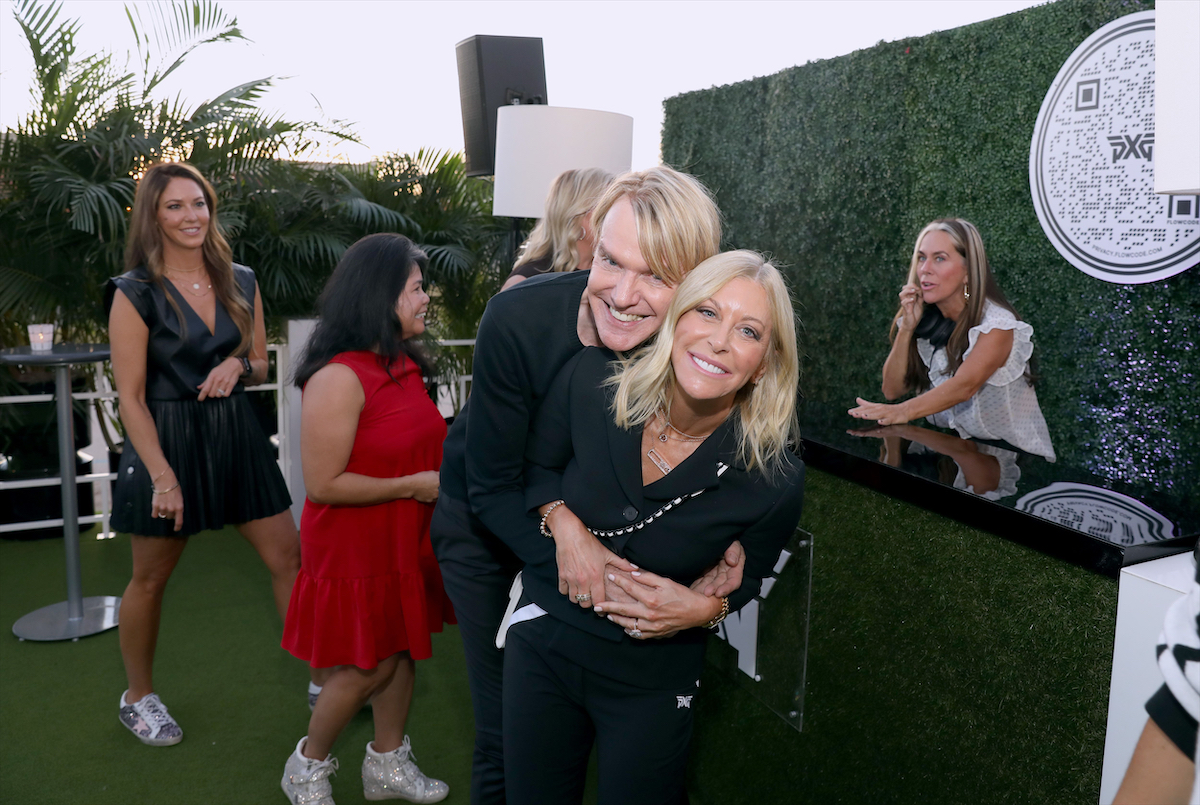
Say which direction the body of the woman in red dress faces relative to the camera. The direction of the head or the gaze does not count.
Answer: to the viewer's right

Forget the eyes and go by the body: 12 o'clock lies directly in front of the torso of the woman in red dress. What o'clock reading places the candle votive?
The candle votive is roughly at 8 o'clock from the woman in red dress.

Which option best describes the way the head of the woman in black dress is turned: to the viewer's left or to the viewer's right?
to the viewer's right

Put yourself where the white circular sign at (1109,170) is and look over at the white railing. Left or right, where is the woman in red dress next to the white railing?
left

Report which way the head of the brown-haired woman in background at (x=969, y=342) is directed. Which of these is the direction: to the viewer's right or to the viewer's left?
to the viewer's left

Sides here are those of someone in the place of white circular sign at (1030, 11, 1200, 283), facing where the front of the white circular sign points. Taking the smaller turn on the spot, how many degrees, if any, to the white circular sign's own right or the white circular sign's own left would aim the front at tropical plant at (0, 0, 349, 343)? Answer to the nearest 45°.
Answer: approximately 45° to the white circular sign's own right

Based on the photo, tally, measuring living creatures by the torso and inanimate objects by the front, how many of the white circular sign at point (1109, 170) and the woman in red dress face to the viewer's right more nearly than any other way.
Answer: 1

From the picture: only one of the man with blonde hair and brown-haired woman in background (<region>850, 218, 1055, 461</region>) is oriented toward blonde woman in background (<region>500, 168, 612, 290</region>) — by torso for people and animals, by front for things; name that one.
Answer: brown-haired woman in background (<region>850, 218, 1055, 461</region>)

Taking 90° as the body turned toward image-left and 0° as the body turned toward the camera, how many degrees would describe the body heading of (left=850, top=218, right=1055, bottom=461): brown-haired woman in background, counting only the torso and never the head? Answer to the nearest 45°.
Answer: approximately 45°

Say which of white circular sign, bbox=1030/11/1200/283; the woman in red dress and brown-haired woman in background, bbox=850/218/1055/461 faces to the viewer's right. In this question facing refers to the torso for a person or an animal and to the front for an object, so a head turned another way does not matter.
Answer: the woman in red dress

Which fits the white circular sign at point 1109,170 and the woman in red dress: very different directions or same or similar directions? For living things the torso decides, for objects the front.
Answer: very different directions

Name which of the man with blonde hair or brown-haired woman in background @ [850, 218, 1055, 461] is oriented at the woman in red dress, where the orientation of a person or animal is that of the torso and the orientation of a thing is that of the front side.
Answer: the brown-haired woman in background

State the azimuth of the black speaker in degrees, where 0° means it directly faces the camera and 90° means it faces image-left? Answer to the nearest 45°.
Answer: approximately 45°
